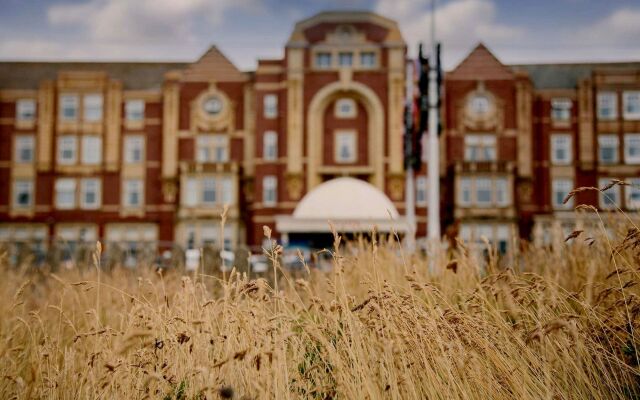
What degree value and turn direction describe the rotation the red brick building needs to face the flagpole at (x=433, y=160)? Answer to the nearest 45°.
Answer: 0° — it already faces it

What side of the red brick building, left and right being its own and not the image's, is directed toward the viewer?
front
